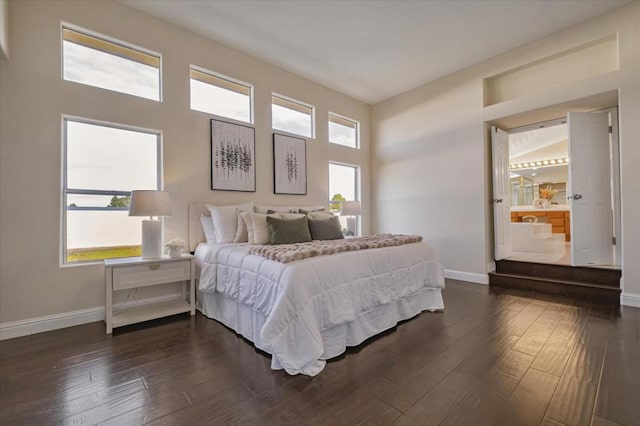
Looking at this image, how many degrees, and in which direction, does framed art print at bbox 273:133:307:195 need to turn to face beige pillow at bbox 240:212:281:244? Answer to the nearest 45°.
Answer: approximately 45° to its right

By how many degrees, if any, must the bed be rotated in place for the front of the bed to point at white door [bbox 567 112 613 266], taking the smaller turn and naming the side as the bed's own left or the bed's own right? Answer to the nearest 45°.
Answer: approximately 45° to the bed's own left

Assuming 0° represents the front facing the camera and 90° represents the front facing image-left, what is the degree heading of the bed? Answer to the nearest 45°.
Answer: approximately 315°

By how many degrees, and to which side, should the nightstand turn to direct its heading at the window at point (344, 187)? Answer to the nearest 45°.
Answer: approximately 45° to its left

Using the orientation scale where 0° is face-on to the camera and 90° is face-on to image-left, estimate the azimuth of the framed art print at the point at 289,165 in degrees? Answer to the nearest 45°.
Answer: approximately 315°

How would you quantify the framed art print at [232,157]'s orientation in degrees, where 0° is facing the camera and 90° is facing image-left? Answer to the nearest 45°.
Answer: approximately 315°

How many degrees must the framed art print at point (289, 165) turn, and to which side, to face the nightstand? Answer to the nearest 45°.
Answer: approximately 90° to its right

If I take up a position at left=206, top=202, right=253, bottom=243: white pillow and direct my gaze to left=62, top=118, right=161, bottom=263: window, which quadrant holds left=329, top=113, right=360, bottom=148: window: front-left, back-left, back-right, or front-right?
back-right
